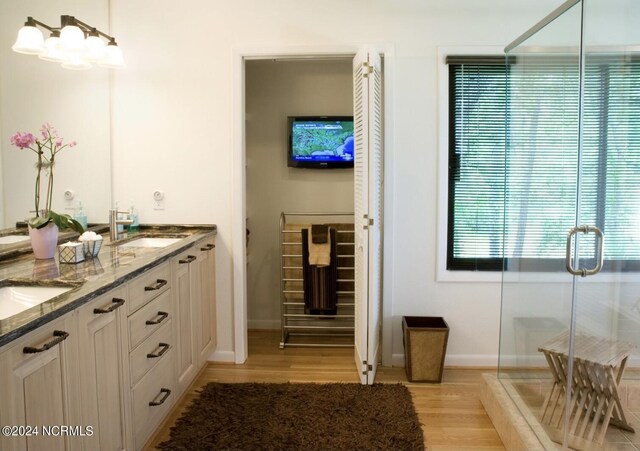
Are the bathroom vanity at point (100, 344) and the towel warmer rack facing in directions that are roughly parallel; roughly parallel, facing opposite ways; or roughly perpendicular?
roughly perpendicular

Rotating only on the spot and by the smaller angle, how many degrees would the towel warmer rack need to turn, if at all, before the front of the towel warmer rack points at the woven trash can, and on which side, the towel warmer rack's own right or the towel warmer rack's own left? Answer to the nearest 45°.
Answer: approximately 45° to the towel warmer rack's own left

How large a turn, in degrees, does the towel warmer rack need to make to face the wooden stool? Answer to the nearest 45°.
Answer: approximately 45° to its left

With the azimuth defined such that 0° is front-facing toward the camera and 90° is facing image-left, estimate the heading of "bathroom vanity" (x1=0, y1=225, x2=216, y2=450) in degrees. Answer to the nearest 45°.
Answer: approximately 315°

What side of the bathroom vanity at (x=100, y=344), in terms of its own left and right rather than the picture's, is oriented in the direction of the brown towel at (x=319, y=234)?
left

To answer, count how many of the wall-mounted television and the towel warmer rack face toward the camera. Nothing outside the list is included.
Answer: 2

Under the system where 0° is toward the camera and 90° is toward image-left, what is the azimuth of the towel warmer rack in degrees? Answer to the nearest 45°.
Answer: approximately 0°

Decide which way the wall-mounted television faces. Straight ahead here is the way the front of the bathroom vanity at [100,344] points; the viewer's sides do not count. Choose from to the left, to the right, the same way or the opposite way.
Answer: to the right

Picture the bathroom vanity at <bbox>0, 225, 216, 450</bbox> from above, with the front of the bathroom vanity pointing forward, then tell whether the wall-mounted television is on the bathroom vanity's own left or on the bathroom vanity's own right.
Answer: on the bathroom vanity's own left
